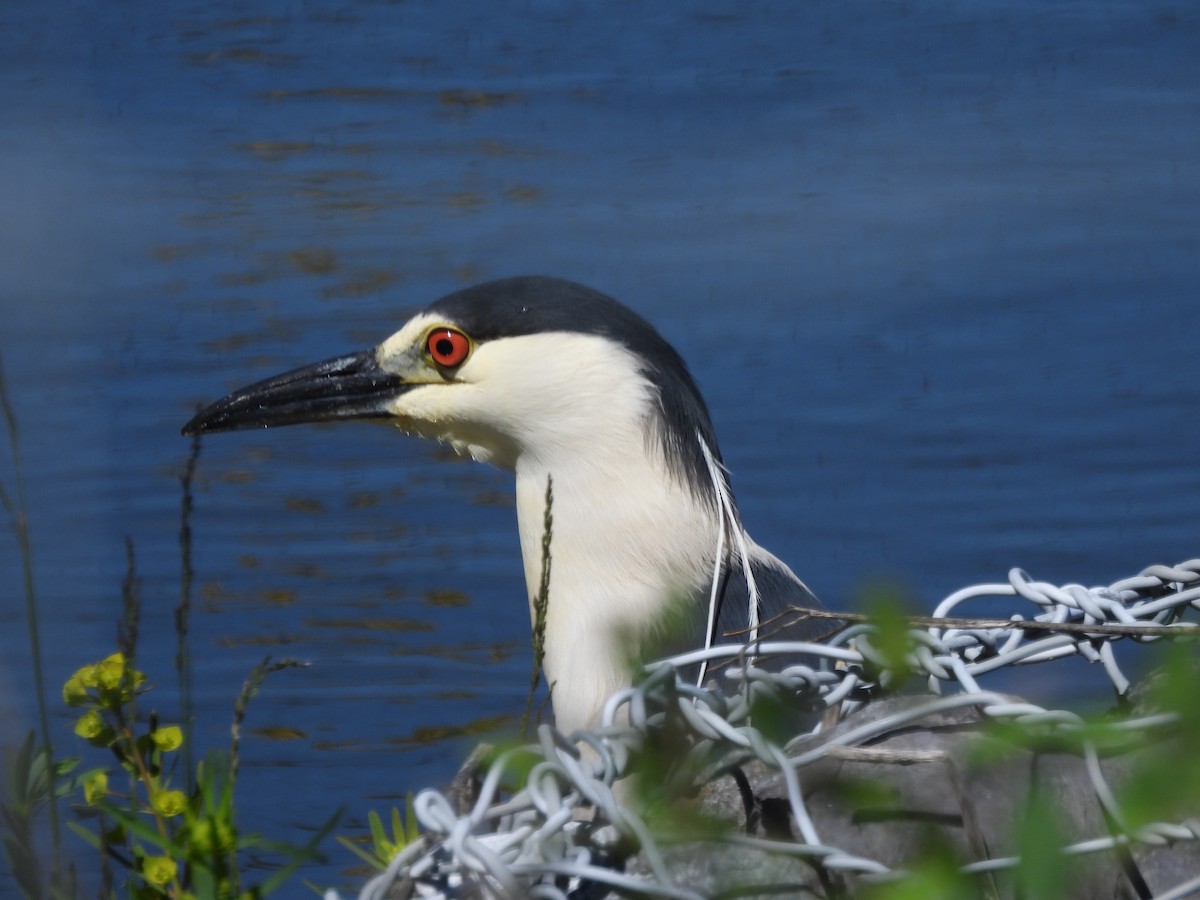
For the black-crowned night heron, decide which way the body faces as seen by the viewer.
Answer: to the viewer's left
